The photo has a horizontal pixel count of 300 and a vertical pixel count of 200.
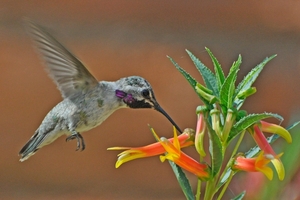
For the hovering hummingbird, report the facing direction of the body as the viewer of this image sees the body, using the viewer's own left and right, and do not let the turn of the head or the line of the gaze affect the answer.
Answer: facing to the right of the viewer
